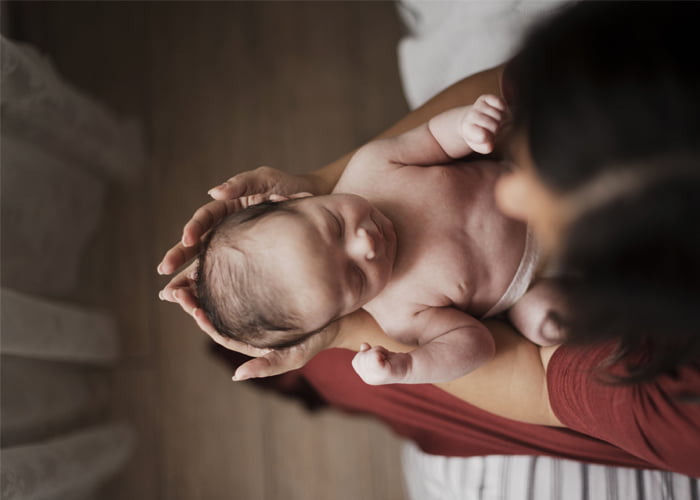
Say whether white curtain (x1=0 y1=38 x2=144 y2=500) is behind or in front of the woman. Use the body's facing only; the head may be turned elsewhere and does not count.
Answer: in front

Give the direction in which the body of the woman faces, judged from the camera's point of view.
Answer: to the viewer's left
